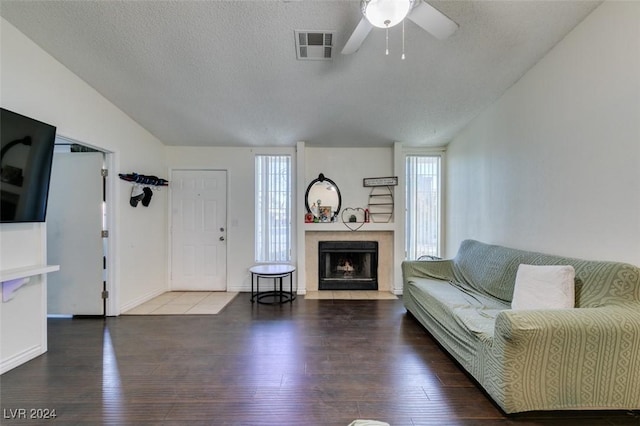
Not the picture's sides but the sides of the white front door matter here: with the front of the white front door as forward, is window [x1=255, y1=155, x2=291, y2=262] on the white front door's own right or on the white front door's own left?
on the white front door's own left

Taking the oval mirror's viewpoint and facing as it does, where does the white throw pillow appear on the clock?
The white throw pillow is roughly at 11 o'clock from the oval mirror.

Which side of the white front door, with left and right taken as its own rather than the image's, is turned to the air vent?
front

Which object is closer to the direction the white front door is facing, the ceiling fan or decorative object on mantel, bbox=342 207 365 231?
the ceiling fan

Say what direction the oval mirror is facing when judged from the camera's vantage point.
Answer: facing the viewer

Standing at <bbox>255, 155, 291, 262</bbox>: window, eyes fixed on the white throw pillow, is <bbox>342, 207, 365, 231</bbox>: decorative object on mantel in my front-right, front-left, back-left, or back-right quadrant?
front-left

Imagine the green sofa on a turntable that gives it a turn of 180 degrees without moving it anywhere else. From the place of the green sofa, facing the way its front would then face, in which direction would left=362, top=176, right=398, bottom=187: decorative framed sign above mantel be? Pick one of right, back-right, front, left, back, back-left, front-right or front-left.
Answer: left

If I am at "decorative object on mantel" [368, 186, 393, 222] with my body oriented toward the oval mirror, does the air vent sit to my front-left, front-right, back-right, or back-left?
front-left

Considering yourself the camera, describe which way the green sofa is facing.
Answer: facing the viewer and to the left of the viewer

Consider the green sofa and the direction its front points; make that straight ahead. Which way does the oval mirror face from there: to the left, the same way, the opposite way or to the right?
to the left

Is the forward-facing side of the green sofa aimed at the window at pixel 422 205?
no

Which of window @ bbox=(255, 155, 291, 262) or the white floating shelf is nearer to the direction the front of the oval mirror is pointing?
the white floating shelf

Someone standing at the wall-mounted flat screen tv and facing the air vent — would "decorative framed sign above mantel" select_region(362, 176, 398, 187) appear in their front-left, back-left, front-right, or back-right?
front-left

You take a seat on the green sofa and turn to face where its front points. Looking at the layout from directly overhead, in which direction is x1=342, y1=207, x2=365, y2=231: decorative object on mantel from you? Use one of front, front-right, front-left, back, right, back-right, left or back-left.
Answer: right

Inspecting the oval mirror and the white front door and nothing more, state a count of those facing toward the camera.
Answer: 2

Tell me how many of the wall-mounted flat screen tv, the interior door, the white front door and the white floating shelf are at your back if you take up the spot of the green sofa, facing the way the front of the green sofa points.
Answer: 0
